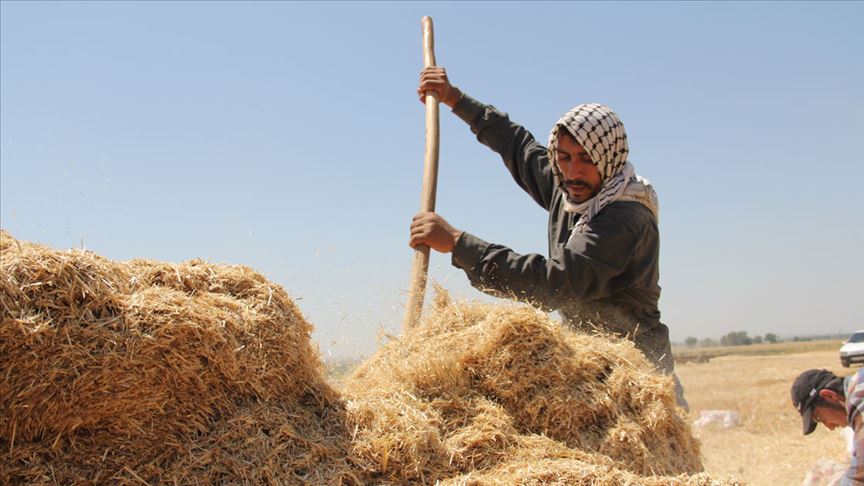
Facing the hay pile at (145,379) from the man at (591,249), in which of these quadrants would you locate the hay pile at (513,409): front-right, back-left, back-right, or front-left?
front-left

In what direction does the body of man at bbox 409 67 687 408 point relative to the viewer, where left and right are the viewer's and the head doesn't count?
facing the viewer and to the left of the viewer

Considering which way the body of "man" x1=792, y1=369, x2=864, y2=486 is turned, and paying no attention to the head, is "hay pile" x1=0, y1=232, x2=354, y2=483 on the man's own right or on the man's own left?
on the man's own left

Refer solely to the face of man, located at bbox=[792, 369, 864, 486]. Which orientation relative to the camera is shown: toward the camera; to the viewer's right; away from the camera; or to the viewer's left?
to the viewer's left

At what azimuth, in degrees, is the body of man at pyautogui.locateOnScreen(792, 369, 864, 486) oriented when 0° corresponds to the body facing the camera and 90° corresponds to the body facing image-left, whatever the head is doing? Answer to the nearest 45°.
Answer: approximately 90°

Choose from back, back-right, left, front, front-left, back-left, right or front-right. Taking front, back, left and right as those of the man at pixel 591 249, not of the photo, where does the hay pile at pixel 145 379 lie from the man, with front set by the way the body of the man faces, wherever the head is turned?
front

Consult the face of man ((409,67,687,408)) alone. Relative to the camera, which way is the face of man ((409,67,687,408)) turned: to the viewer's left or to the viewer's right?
to the viewer's left
